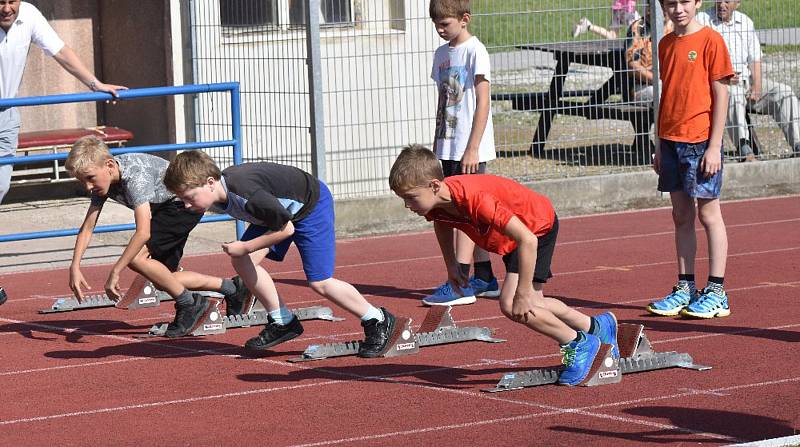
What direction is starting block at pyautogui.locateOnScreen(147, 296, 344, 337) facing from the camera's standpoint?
to the viewer's left

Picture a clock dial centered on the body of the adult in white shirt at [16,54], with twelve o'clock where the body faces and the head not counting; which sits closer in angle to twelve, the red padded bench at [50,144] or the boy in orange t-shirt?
the boy in orange t-shirt

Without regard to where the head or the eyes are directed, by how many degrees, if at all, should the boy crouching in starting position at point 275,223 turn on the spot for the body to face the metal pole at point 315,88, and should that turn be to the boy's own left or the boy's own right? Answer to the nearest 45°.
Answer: approximately 90° to the boy's own right

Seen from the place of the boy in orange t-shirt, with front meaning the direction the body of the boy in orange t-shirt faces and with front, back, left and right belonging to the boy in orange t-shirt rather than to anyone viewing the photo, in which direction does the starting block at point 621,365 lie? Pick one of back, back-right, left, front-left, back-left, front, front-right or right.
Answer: front-left

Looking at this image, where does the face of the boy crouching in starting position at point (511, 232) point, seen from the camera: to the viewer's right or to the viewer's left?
to the viewer's left

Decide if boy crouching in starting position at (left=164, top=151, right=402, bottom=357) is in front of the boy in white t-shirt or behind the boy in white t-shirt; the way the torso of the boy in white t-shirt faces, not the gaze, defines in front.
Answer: in front

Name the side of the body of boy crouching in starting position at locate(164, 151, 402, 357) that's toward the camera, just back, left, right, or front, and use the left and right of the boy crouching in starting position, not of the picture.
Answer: left

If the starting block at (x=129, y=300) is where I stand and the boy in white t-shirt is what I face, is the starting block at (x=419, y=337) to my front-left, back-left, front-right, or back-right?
front-right

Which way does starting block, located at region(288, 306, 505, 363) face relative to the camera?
to the viewer's left

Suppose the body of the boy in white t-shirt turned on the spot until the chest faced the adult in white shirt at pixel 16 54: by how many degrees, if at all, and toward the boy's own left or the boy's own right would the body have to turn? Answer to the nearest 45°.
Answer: approximately 45° to the boy's own right

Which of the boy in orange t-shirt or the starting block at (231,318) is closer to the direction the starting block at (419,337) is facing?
the starting block

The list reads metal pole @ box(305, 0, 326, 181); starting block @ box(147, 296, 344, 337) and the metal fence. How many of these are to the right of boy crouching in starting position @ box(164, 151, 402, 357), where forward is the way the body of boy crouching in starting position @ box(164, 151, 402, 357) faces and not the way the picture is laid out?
3

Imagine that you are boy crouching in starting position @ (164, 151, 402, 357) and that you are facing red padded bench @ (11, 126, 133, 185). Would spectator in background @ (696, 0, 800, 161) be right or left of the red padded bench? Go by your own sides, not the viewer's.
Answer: right
